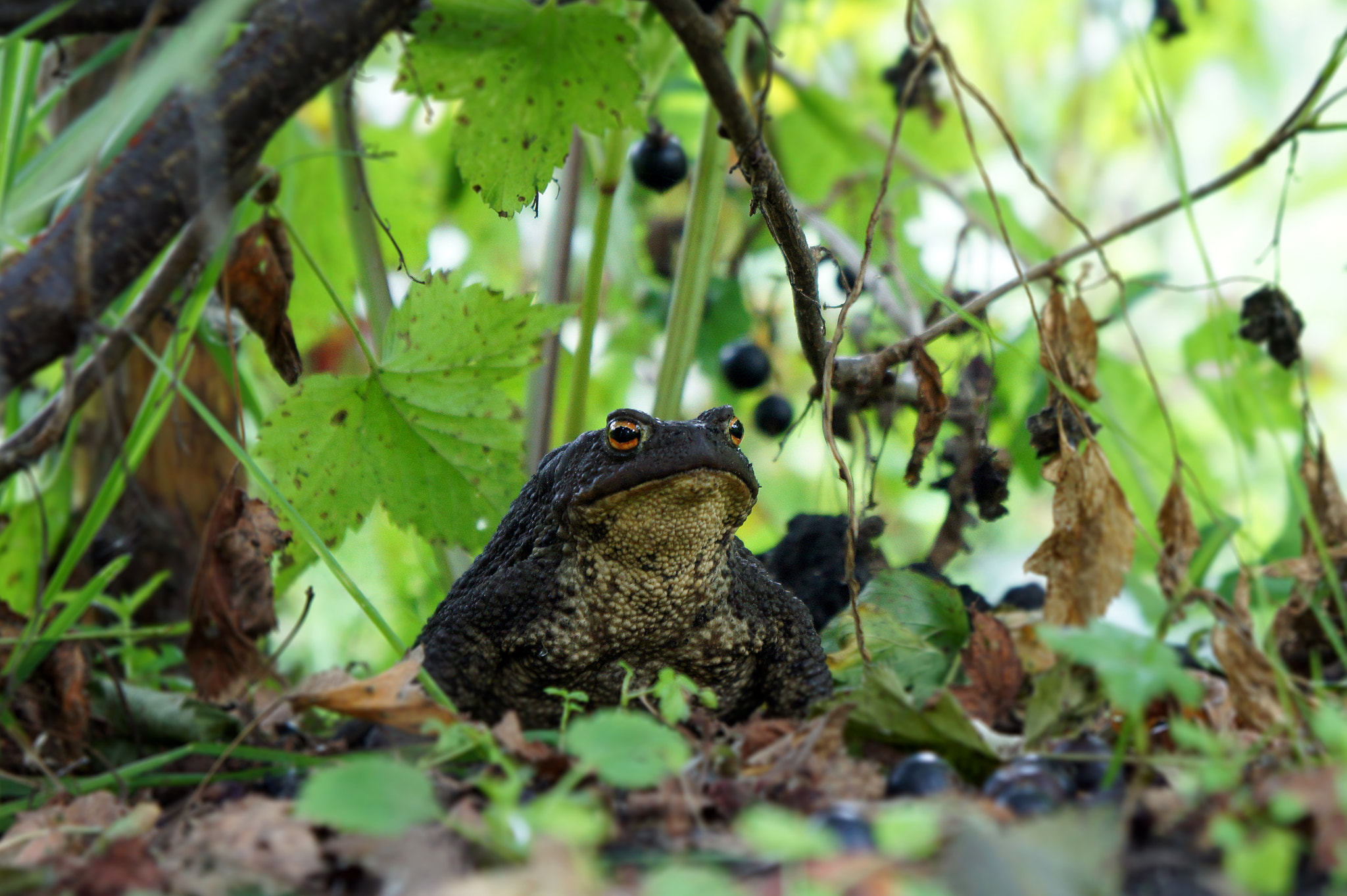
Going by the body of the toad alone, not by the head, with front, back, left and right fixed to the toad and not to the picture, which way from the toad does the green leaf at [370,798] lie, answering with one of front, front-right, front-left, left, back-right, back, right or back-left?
front-right

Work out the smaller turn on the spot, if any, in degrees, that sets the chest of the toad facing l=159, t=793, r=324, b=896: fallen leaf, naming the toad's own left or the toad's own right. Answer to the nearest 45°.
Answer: approximately 45° to the toad's own right

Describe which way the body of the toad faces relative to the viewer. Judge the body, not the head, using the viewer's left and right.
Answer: facing the viewer and to the right of the viewer

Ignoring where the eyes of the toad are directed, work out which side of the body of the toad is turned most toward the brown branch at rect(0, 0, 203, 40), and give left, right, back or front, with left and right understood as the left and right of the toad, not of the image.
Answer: right
